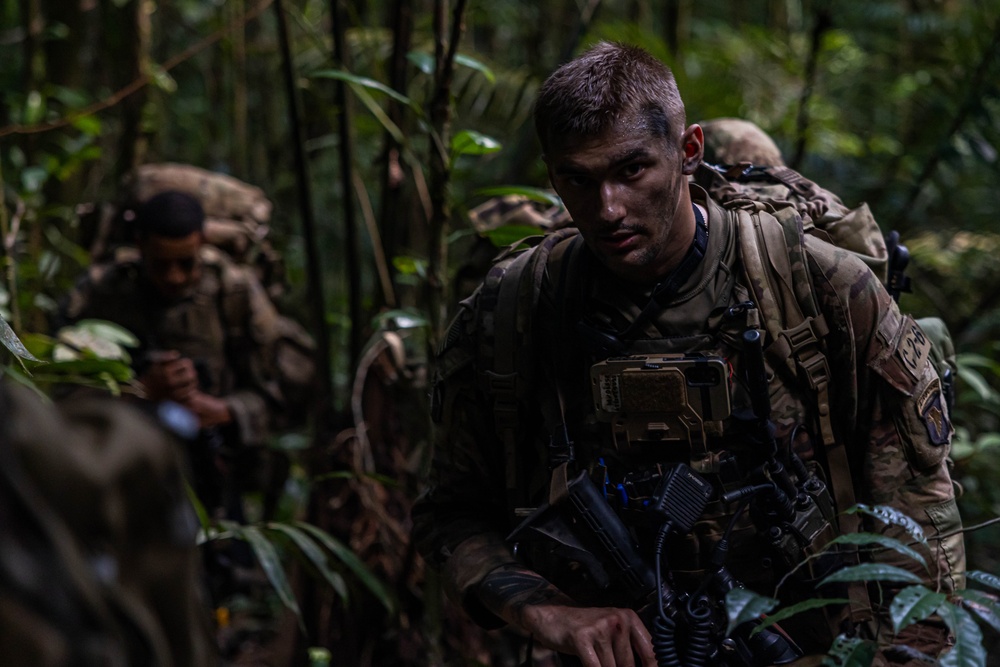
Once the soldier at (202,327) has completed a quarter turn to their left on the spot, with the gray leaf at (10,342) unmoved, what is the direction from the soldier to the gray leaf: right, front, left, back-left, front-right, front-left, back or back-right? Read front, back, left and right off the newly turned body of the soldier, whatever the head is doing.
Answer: right

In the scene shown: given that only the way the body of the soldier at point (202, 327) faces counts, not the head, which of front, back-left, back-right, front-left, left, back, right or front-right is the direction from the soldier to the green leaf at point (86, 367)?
front

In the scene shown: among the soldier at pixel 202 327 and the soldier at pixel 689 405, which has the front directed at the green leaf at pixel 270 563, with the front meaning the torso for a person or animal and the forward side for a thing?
the soldier at pixel 202 327

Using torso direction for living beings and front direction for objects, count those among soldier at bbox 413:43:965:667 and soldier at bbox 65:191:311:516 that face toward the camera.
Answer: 2

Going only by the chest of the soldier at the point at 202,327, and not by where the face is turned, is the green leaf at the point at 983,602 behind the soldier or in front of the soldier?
in front

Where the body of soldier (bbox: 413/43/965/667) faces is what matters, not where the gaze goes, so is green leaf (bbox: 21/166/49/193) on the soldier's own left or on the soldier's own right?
on the soldier's own right

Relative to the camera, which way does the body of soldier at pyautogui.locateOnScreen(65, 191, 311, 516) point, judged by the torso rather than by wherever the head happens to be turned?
toward the camera

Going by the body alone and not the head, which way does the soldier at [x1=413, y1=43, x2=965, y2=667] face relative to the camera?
toward the camera

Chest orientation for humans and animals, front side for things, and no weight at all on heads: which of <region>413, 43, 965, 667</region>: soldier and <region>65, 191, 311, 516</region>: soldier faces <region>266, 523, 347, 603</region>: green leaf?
<region>65, 191, 311, 516</region>: soldier

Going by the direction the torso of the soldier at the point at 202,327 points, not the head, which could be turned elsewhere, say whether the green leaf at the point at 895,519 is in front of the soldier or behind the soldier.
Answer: in front

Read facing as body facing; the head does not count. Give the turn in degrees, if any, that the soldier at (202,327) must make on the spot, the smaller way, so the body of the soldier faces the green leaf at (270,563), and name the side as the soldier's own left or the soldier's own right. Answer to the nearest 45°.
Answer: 0° — they already face it

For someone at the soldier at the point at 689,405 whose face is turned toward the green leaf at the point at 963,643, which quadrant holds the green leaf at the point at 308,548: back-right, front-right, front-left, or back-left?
back-right
